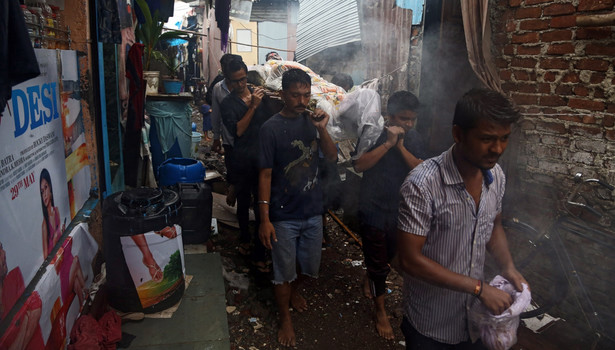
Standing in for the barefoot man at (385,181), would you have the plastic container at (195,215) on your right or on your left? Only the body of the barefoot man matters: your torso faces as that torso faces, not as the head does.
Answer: on your right

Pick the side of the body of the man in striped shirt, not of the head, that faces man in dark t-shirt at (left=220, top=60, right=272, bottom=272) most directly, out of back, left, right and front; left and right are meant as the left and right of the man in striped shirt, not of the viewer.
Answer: back

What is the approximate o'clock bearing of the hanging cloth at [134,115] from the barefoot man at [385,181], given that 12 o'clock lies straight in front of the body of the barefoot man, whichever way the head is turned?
The hanging cloth is roughly at 4 o'clock from the barefoot man.

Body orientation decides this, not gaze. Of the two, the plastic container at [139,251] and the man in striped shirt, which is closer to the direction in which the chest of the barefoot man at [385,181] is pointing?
the man in striped shirt

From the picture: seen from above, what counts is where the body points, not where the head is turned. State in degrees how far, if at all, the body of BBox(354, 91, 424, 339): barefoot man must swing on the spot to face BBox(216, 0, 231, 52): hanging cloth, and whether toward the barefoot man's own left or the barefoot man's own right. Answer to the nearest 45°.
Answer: approximately 135° to the barefoot man's own right

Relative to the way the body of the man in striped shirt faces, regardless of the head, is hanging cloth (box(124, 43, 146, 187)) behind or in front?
behind

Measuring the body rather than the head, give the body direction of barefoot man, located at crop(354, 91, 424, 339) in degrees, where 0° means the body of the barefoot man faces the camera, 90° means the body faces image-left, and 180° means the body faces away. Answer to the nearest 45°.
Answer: approximately 0°

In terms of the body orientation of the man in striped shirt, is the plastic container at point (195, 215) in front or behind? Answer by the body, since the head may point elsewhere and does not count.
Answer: behind

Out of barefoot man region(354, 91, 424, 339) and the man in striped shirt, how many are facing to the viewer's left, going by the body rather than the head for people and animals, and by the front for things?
0

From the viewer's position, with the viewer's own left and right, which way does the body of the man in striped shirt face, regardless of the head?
facing the viewer and to the right of the viewer

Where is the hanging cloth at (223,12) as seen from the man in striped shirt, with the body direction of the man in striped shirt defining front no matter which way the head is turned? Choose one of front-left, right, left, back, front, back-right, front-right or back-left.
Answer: back

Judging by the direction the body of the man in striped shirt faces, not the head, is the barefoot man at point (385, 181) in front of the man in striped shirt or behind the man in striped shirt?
behind
